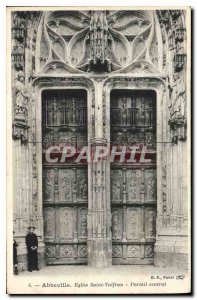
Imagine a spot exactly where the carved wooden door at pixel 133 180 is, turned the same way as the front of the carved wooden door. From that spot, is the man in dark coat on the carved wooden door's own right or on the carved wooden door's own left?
on the carved wooden door's own right

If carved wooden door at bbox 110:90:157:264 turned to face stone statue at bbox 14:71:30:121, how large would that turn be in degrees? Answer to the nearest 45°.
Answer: approximately 90° to its right

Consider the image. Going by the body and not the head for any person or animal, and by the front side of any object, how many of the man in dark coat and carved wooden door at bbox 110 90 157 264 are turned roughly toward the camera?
2

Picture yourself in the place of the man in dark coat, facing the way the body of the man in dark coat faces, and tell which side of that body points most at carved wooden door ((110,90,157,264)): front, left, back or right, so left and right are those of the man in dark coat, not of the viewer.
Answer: left

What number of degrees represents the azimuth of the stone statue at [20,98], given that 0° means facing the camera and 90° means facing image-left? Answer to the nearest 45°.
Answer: approximately 315°
